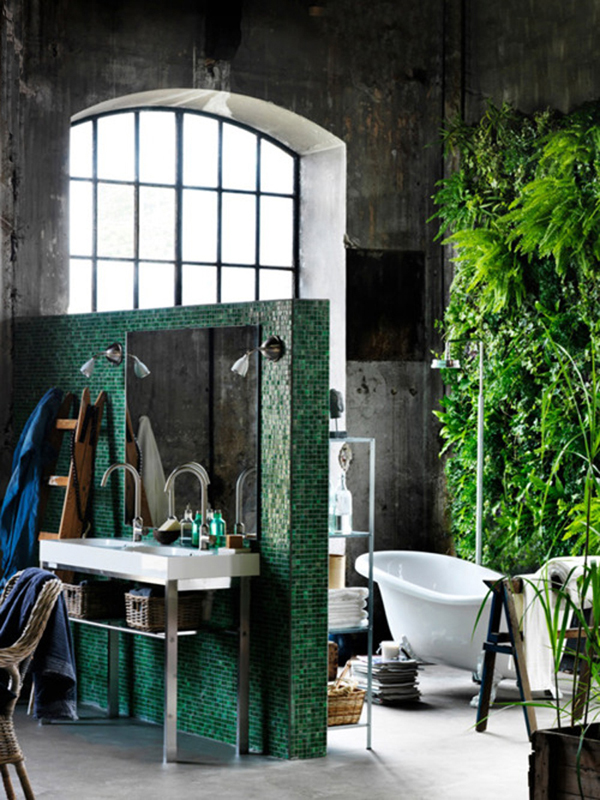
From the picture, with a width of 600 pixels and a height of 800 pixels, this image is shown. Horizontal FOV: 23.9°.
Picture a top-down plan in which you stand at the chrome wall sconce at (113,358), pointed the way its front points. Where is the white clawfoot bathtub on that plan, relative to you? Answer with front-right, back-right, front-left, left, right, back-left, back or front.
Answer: back-left

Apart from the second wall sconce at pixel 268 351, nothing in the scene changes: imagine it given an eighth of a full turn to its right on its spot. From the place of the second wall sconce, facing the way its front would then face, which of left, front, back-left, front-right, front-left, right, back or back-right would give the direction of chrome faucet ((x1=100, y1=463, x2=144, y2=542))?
front-right

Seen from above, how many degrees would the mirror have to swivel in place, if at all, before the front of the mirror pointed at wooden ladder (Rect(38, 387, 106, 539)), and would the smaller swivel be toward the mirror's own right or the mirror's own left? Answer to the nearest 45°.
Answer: approximately 90° to the mirror's own right

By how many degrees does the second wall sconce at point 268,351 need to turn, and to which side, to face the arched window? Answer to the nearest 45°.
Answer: approximately 135° to its right

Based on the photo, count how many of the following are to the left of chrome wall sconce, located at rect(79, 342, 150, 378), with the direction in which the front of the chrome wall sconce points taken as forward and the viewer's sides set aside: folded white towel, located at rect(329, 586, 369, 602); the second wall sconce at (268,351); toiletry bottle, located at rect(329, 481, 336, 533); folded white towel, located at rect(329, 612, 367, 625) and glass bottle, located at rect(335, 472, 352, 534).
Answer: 5

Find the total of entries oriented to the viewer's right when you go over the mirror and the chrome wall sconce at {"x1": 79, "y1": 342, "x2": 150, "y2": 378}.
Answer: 0

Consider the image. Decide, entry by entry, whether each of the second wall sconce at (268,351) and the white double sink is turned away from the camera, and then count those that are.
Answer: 0

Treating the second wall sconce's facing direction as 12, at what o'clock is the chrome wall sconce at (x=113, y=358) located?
The chrome wall sconce is roughly at 3 o'clock from the second wall sconce.
